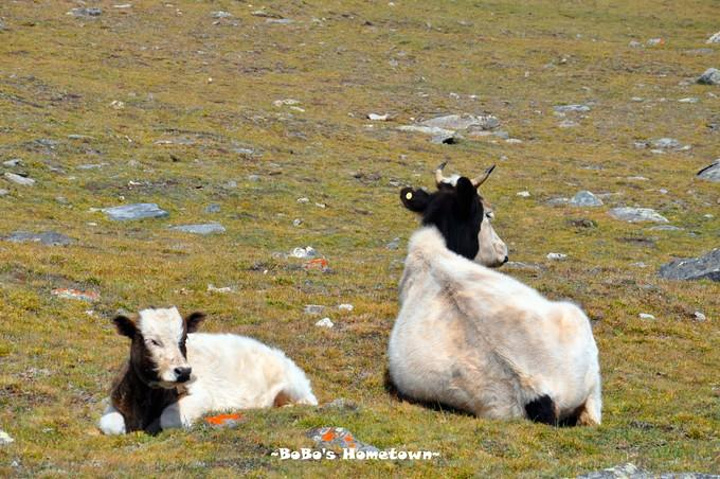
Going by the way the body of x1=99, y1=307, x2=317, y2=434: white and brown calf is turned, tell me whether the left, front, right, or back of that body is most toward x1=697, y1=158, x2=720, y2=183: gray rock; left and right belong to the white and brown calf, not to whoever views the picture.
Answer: back

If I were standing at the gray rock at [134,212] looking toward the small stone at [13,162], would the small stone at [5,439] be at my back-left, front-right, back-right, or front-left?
back-left

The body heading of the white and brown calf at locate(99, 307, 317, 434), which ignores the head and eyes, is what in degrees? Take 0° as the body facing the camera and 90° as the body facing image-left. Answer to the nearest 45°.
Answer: approximately 45°

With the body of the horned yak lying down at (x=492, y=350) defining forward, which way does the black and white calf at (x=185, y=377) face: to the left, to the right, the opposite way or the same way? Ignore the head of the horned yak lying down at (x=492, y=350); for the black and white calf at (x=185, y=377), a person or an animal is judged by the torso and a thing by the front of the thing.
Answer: to the left

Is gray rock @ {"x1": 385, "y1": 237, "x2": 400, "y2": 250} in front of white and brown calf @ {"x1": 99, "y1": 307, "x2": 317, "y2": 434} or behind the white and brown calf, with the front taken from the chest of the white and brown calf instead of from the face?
behind

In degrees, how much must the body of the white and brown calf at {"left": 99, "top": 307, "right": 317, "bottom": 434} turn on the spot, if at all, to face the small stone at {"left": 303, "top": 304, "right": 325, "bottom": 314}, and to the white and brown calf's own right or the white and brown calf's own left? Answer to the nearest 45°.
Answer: approximately 135° to the white and brown calf's own right

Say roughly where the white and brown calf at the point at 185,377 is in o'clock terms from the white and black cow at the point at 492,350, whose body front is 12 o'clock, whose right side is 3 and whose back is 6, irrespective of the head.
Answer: the white and brown calf at the point at 185,377 is roughly at 10 o'clock from the white and black cow at the point at 492,350.

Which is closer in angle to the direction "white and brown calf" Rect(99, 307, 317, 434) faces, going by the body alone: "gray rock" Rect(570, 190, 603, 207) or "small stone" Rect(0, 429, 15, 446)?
the small stone

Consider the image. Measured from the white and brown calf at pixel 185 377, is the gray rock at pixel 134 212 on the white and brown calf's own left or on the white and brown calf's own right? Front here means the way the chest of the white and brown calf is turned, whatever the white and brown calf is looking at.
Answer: on the white and brown calf's own right

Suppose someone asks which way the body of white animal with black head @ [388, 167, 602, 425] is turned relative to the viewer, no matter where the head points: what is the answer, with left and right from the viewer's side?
facing away from the viewer and to the left of the viewer

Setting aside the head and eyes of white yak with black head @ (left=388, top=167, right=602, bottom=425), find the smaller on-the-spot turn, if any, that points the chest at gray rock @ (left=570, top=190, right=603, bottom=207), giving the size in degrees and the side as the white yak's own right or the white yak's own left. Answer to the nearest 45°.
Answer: approximately 45° to the white yak's own right

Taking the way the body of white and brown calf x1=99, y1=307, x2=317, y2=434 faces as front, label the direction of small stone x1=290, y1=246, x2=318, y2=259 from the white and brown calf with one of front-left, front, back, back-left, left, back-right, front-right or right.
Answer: back-right
